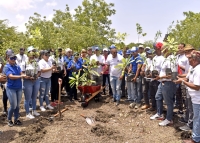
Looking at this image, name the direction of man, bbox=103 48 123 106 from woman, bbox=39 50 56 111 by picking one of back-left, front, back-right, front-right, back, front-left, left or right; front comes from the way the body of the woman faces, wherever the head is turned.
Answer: front-left

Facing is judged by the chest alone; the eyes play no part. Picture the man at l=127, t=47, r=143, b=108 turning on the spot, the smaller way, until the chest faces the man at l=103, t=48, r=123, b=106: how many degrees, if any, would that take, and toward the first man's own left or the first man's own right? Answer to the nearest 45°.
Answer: approximately 45° to the first man's own right

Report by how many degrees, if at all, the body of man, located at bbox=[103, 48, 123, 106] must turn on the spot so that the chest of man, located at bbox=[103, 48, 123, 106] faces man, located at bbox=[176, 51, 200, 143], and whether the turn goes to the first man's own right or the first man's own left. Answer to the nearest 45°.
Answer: approximately 45° to the first man's own left

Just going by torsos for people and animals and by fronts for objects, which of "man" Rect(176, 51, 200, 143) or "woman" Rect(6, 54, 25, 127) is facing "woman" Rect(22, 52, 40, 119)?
the man

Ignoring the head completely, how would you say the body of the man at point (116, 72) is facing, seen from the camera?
toward the camera

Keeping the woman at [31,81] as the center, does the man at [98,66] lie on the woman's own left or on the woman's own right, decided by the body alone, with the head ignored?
on the woman's own left

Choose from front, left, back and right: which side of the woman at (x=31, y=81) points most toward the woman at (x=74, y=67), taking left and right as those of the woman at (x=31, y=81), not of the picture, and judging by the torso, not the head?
left

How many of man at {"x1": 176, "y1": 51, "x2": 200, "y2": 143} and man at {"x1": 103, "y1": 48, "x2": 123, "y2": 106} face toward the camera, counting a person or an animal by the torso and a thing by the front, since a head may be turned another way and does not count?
1

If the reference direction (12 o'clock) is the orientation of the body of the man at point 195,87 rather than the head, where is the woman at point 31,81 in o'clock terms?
The woman is roughly at 12 o'clock from the man.

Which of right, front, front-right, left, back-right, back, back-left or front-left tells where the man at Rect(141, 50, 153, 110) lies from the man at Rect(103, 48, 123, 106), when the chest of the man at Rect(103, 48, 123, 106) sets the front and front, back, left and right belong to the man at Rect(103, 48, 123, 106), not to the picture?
front-left

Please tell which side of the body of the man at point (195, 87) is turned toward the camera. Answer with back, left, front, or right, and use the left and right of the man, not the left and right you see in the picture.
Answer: left

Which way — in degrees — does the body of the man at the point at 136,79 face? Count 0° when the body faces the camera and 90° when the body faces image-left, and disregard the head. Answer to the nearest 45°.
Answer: approximately 45°

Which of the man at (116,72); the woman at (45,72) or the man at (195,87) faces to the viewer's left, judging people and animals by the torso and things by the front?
the man at (195,87)

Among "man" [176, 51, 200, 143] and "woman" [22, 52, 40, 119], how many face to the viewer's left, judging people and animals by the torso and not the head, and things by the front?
1
